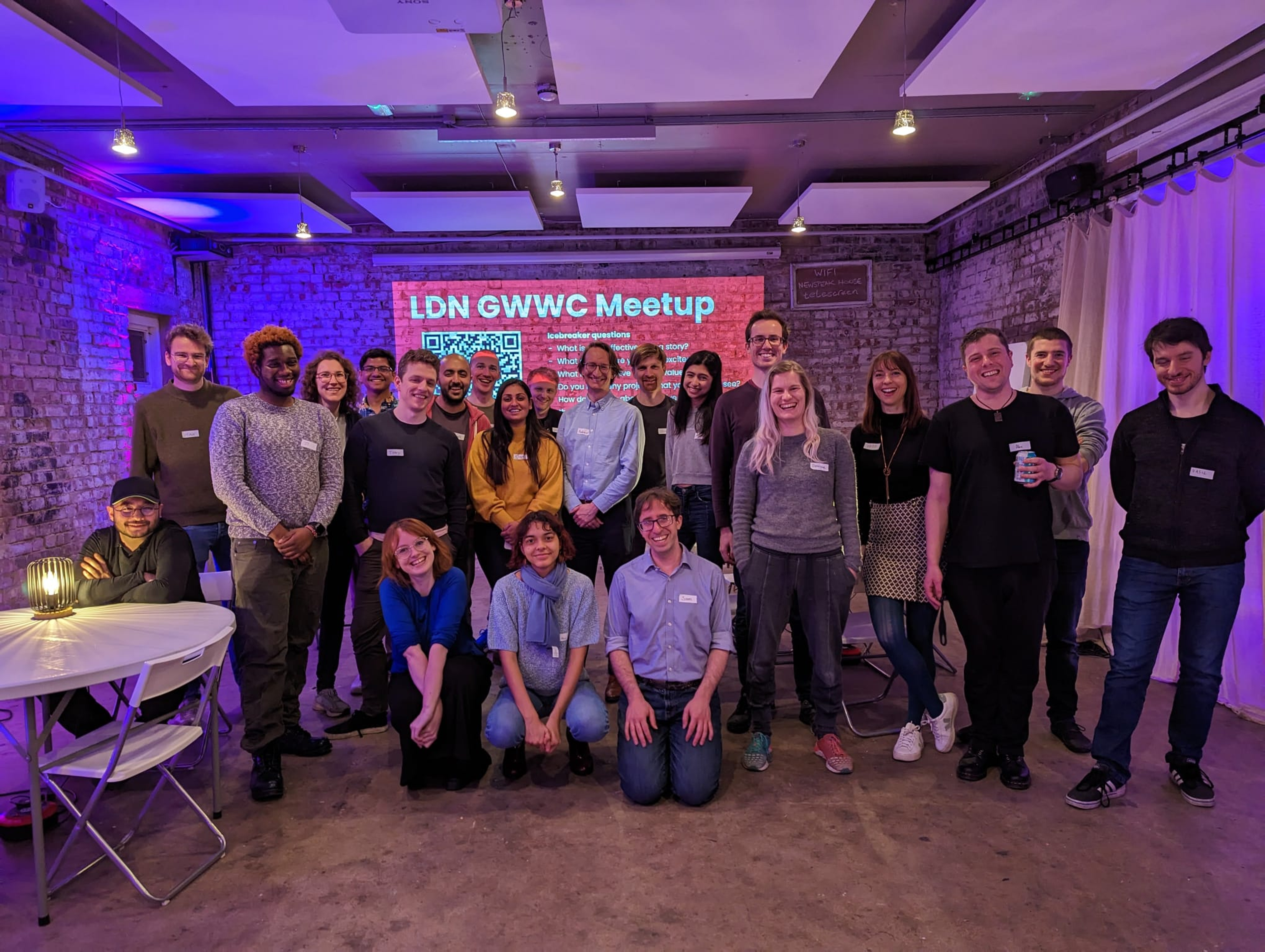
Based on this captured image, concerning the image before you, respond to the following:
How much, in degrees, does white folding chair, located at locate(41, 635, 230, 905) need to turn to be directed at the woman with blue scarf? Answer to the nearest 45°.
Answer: approximately 135° to its right

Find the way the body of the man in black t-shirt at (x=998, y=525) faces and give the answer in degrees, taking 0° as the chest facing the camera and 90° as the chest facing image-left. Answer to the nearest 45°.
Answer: approximately 0°

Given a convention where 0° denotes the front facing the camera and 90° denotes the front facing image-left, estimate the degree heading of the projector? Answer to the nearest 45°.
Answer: approximately 180°

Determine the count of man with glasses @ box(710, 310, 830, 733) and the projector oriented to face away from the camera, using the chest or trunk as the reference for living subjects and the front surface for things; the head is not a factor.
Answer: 1

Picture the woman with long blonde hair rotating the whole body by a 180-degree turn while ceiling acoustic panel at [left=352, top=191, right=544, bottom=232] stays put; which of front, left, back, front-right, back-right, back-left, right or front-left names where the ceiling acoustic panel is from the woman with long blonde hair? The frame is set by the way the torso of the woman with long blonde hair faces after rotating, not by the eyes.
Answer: front-left

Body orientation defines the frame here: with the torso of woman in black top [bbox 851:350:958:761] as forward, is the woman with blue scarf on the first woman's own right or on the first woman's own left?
on the first woman's own right
